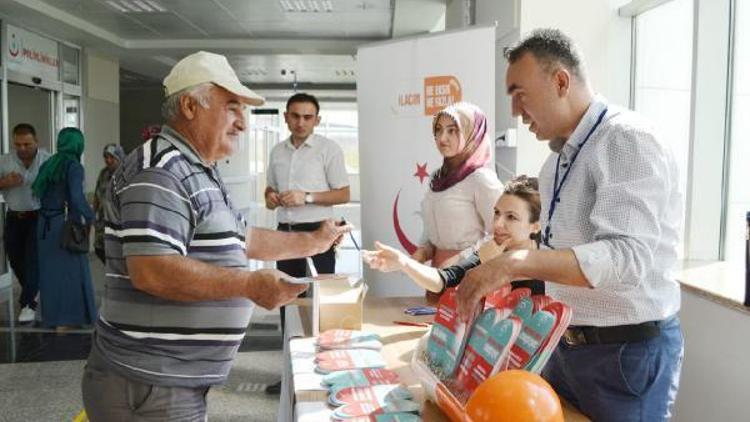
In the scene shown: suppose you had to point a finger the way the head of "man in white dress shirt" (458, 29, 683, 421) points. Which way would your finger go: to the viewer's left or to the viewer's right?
to the viewer's left

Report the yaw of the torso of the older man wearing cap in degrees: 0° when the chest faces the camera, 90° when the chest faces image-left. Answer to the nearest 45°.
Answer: approximately 270°

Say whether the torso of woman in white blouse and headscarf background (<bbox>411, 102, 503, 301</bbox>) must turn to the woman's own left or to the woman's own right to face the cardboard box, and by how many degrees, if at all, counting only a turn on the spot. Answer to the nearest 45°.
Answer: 0° — they already face it

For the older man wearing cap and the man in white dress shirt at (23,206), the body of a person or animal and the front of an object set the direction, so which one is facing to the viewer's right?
the older man wearing cap

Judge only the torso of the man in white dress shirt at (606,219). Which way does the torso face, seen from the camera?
to the viewer's left

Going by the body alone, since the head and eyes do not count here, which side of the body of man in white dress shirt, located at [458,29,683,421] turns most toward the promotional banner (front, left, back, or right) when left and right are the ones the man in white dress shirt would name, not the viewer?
right

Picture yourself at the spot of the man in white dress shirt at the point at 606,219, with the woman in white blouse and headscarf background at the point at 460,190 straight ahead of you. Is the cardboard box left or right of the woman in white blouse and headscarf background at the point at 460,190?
left

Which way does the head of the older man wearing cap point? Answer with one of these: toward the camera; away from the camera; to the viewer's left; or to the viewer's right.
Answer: to the viewer's right
